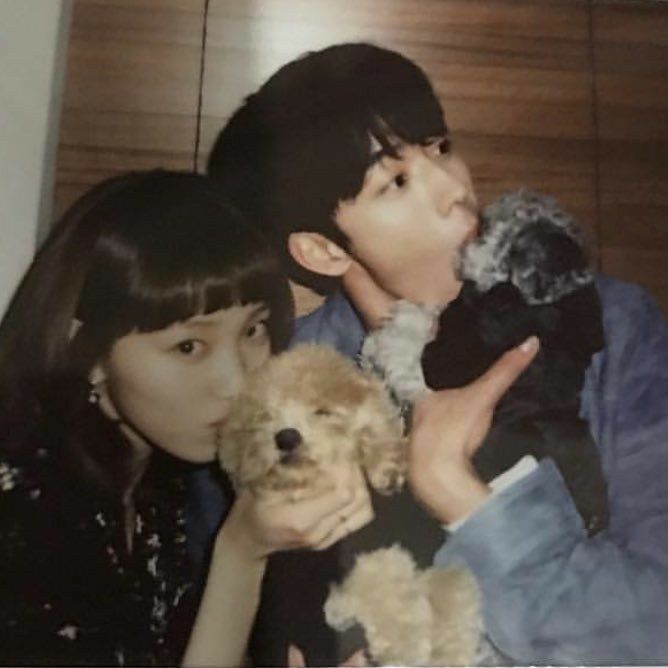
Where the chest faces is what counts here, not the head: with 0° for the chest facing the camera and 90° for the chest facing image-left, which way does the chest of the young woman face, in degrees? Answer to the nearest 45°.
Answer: approximately 315°

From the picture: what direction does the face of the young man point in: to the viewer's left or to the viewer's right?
to the viewer's right

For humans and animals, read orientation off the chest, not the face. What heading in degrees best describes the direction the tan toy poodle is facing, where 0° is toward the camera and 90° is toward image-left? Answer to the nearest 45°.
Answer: approximately 45°
